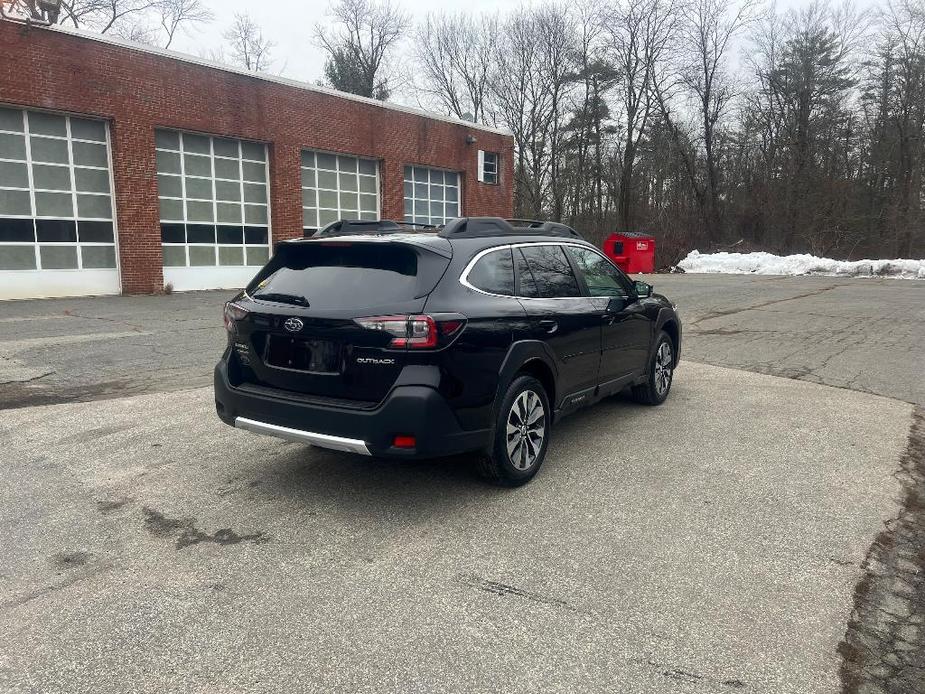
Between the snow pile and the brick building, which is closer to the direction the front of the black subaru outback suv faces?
the snow pile

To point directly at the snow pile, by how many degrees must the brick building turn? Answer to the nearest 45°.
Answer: approximately 45° to its left

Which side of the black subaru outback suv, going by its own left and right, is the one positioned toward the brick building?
left

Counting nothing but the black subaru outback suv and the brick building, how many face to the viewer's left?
0

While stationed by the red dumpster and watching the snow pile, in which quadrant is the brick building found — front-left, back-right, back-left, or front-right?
back-right

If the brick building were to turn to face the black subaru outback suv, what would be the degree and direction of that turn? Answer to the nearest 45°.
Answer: approximately 45° to its right

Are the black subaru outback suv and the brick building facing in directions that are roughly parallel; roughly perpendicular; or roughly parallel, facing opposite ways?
roughly perpendicular

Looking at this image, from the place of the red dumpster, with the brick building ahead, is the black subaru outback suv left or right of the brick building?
left

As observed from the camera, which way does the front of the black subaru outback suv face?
facing away from the viewer and to the right of the viewer

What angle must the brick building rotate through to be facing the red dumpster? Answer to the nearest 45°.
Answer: approximately 45° to its left

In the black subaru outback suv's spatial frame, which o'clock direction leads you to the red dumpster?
The red dumpster is roughly at 11 o'clock from the black subaru outback suv.
